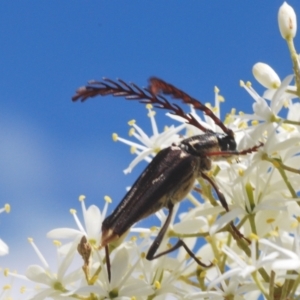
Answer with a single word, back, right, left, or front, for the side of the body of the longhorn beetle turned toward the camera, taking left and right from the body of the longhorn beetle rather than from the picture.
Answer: right
